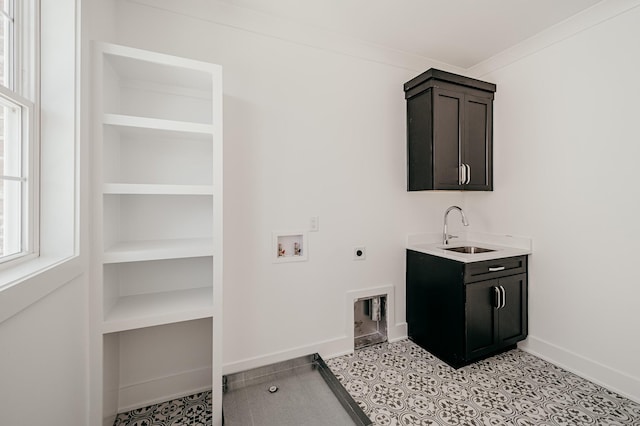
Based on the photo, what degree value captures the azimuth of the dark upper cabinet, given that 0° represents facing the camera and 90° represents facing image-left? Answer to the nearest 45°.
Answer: approximately 315°

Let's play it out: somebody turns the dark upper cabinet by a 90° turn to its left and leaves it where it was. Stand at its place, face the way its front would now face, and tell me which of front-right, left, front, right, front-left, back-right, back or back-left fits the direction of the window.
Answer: back

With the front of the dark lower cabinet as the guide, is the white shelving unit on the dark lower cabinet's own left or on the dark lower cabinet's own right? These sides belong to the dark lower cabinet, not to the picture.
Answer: on the dark lower cabinet's own right

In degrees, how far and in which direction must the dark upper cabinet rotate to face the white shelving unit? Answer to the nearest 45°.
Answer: approximately 90° to its right

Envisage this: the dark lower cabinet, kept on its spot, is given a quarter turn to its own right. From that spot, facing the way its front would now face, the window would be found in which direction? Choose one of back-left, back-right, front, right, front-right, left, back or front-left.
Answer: front

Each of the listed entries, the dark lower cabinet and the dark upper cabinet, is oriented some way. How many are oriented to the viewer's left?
0

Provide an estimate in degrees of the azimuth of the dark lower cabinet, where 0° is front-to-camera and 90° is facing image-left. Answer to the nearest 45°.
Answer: approximately 315°
